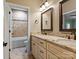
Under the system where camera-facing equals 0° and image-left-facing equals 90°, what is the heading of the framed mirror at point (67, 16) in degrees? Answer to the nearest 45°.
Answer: approximately 45°

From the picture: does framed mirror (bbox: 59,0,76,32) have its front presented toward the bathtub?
no
